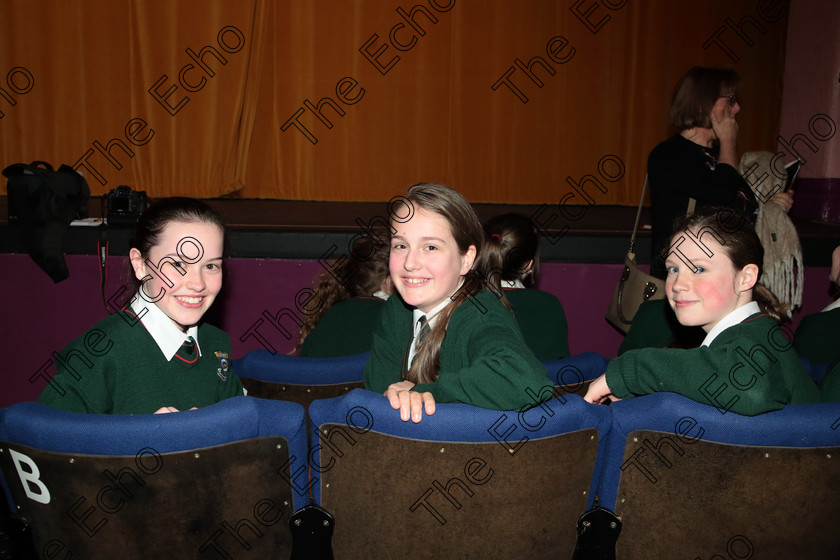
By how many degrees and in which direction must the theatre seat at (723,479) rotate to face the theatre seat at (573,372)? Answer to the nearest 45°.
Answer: approximately 45° to its left

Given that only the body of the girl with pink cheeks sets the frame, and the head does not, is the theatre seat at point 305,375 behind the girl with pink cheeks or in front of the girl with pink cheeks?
in front

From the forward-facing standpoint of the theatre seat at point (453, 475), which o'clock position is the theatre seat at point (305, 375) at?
the theatre seat at point (305, 375) is roughly at 11 o'clock from the theatre seat at point (453, 475).

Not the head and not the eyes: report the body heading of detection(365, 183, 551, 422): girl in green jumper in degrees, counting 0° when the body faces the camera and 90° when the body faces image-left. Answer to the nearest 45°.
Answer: approximately 45°

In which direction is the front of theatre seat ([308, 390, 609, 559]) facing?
away from the camera

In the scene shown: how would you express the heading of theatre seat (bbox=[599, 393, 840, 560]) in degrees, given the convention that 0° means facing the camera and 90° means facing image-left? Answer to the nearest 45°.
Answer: approximately 180°
